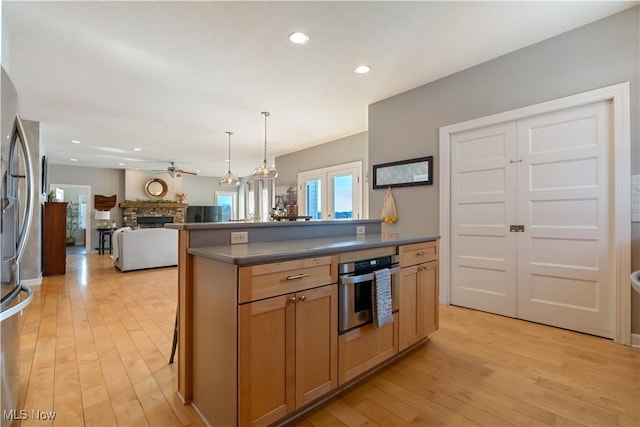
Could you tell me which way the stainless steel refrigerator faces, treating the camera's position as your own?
facing to the right of the viewer

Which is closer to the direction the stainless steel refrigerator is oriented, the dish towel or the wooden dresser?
the dish towel

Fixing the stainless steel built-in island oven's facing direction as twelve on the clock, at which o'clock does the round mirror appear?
The round mirror is roughly at 6 o'clock from the stainless steel built-in island oven.

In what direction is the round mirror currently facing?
toward the camera

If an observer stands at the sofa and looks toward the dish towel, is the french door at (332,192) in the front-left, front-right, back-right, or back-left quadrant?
front-left

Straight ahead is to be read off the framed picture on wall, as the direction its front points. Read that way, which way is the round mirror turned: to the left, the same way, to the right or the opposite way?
to the left

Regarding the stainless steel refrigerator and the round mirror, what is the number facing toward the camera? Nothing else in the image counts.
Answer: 1

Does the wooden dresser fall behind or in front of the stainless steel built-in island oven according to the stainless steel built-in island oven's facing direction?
behind

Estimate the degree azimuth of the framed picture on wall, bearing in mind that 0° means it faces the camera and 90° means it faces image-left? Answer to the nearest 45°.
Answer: approximately 45°

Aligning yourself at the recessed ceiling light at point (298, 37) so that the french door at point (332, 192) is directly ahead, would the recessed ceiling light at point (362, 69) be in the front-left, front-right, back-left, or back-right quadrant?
front-right

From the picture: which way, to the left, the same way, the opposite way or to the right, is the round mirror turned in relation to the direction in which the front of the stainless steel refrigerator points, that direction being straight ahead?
to the right

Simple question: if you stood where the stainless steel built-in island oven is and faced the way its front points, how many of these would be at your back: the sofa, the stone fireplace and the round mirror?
3

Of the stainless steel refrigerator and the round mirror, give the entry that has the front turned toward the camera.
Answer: the round mirror

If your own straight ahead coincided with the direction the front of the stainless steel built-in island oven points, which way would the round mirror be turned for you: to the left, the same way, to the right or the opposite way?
the same way

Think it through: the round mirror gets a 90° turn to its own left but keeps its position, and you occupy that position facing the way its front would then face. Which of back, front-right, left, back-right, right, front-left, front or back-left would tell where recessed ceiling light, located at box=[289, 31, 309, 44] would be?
right
